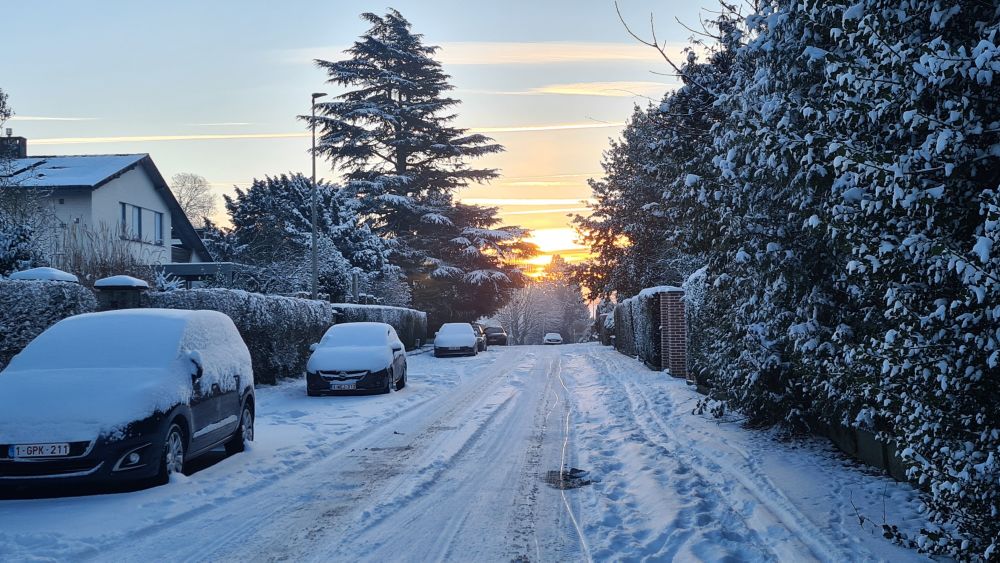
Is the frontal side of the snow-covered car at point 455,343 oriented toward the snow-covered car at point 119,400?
yes

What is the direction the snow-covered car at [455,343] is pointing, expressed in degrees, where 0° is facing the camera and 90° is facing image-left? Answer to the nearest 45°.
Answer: approximately 0°

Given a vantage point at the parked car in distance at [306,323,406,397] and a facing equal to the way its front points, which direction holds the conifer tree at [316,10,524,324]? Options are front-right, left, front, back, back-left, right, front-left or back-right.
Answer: back

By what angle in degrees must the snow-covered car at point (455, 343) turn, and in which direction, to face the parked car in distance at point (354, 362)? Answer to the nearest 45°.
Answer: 0° — it already faces it

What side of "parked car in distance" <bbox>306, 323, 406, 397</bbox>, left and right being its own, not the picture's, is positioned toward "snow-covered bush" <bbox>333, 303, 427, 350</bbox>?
back

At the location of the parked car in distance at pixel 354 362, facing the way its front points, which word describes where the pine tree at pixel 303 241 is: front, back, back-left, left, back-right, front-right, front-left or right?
back

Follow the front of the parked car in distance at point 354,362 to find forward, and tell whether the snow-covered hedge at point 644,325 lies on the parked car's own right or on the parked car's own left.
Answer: on the parked car's own left

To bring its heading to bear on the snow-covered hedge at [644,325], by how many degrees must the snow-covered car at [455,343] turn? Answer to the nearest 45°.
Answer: approximately 45° to its left

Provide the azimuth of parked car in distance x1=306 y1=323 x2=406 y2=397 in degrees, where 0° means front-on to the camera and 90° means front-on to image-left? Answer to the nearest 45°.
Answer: approximately 0°

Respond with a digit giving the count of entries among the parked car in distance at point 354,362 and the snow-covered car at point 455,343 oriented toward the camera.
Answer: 2
